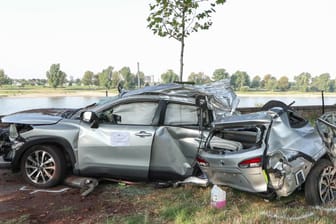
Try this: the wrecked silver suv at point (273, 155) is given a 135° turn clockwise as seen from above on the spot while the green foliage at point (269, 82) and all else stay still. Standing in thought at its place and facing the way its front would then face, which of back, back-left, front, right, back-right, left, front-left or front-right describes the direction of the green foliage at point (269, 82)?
back

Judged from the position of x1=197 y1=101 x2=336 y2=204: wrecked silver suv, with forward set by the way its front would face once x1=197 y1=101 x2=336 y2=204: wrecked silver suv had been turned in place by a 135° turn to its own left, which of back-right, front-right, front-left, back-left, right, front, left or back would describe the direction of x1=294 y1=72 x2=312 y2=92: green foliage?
right

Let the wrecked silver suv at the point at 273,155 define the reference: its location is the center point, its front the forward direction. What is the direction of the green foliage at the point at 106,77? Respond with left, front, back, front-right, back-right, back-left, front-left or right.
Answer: left

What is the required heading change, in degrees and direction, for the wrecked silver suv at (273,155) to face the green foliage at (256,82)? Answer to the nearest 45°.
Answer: approximately 45° to its left

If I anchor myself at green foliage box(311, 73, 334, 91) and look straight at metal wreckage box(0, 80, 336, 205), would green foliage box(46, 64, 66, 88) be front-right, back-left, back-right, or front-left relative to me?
front-right

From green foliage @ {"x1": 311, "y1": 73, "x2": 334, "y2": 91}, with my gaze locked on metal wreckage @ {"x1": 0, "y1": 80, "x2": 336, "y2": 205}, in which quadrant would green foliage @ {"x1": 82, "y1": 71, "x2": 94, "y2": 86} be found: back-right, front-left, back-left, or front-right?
front-right

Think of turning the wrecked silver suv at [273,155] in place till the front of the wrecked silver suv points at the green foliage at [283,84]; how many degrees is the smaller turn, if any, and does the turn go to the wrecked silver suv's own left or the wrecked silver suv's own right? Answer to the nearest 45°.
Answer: approximately 45° to the wrecked silver suv's own left

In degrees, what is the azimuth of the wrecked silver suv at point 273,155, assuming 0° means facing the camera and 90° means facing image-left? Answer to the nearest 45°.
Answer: approximately 225°

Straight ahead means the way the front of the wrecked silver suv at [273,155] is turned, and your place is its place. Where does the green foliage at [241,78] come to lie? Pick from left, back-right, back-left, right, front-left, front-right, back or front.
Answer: front-left

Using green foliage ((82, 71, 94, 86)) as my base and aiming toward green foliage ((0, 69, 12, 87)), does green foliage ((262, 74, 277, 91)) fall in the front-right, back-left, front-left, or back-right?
back-left

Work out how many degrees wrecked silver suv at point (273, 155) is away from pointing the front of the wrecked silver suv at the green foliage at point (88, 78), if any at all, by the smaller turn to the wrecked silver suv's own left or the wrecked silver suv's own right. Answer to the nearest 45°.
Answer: approximately 90° to the wrecked silver suv's own left

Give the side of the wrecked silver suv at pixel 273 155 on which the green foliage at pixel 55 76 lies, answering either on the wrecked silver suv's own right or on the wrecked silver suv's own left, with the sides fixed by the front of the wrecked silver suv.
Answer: on the wrecked silver suv's own left

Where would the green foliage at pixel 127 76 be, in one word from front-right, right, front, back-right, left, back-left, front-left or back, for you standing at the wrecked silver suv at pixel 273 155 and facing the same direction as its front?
left

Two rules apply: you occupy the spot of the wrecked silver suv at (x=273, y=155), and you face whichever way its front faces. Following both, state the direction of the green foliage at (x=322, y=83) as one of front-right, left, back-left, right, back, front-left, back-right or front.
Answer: front-left
